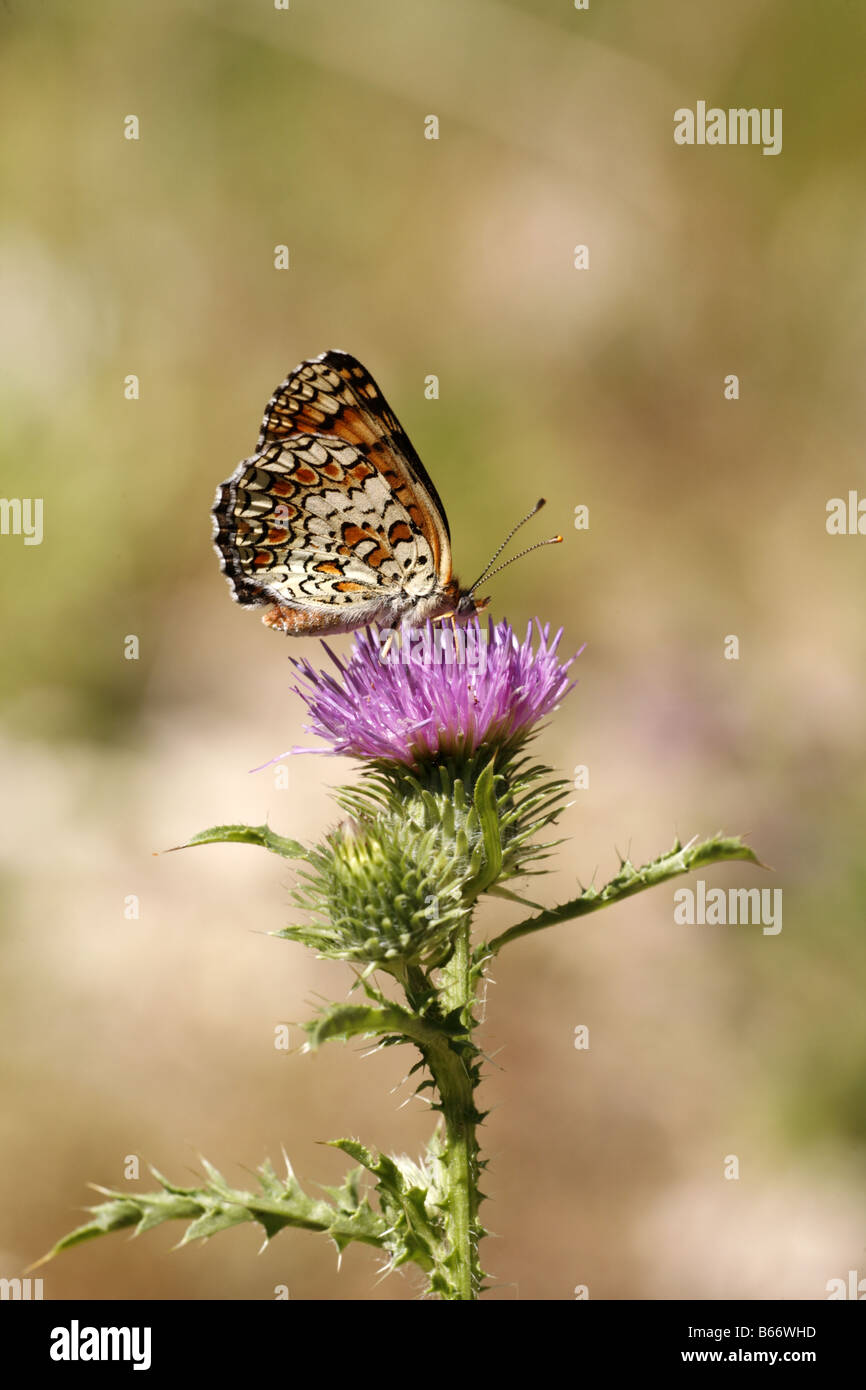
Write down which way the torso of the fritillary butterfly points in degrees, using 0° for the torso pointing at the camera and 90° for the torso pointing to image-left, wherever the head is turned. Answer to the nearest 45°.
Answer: approximately 270°
